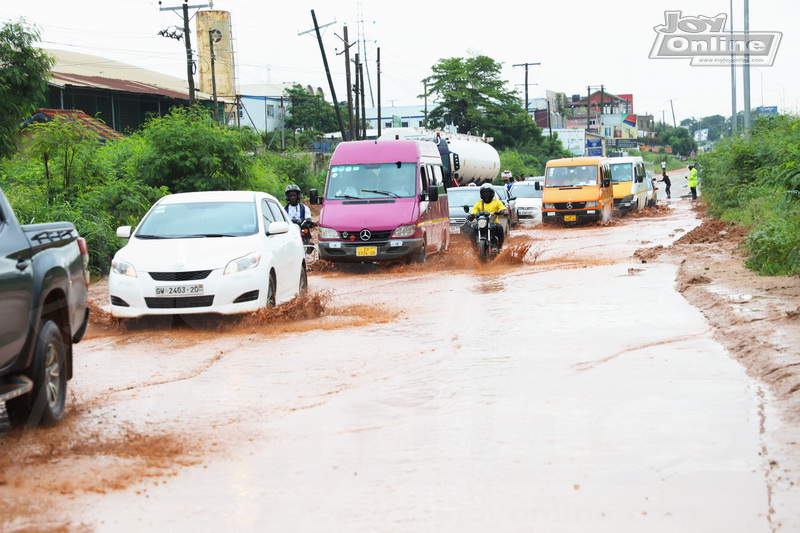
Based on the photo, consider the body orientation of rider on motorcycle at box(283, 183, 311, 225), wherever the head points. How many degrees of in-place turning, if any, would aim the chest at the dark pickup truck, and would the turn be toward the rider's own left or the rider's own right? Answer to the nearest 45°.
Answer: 0° — they already face it

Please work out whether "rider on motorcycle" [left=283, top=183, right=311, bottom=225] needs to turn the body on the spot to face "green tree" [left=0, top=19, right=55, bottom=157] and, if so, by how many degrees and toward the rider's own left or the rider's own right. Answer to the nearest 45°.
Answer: approximately 135° to the rider's own right

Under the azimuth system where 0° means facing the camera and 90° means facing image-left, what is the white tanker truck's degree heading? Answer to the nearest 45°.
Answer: approximately 45°

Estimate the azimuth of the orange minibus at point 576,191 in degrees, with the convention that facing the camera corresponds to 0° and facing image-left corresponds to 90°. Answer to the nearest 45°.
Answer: approximately 0°

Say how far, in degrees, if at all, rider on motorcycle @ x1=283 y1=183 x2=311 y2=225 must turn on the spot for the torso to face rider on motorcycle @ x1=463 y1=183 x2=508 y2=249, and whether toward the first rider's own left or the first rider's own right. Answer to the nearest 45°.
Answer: approximately 90° to the first rider's own left

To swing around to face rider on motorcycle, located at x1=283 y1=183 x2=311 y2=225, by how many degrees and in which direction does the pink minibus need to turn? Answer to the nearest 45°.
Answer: approximately 45° to its right
